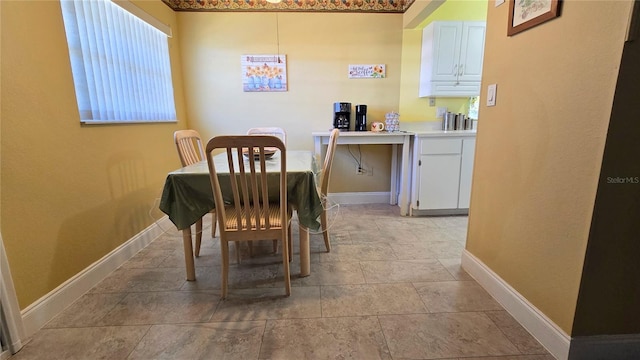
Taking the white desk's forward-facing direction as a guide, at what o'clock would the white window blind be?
The white window blind is roughly at 2 o'clock from the white desk.

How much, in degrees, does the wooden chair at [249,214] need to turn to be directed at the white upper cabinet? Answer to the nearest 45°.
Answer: approximately 45° to its right

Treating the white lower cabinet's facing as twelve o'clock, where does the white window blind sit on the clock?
The white window blind is roughly at 2 o'clock from the white lower cabinet.

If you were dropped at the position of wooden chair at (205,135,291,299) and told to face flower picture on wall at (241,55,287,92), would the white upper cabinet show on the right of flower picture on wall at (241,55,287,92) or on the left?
right

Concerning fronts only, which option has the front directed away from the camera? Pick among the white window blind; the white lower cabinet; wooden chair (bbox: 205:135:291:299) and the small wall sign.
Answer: the wooden chair

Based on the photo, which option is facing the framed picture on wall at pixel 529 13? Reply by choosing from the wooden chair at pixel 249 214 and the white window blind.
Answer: the white window blind

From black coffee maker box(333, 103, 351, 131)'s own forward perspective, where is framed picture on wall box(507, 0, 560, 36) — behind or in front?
in front

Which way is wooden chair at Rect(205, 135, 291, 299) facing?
away from the camera

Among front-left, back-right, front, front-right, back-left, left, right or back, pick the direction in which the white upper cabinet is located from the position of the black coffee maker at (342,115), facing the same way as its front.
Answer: left

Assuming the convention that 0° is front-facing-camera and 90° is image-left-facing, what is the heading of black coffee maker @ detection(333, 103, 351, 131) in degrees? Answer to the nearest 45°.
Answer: approximately 0°
